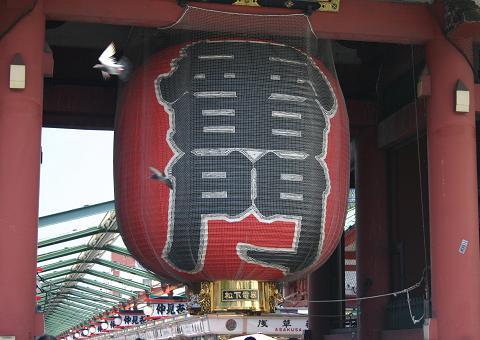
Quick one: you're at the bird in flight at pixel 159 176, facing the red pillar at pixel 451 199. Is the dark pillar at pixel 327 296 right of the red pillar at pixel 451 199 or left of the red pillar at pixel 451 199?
left
